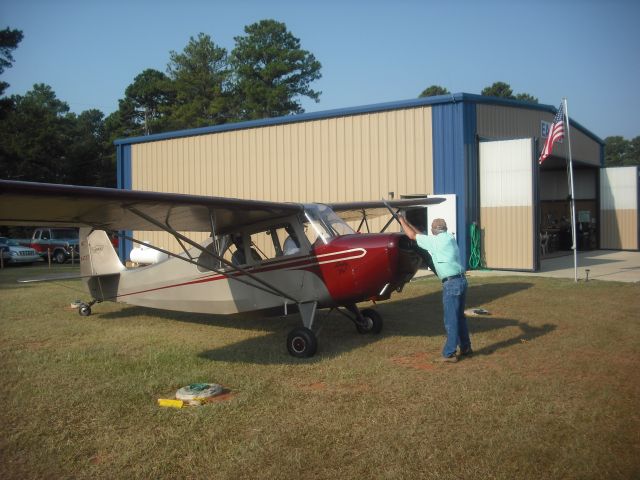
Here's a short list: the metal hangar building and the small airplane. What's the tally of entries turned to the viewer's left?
0

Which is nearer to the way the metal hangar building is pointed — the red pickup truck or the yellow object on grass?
the yellow object on grass

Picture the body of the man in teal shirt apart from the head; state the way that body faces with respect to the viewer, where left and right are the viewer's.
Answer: facing away from the viewer and to the left of the viewer

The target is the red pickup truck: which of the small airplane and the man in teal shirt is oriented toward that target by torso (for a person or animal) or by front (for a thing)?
the man in teal shirt

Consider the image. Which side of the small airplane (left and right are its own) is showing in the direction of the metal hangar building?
left

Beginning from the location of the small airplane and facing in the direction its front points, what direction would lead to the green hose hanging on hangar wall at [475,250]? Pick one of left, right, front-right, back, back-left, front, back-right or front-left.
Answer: left

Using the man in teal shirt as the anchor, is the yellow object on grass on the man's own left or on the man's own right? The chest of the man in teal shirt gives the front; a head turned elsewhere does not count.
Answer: on the man's own left

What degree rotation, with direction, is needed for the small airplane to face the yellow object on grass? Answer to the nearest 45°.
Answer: approximately 90° to its right

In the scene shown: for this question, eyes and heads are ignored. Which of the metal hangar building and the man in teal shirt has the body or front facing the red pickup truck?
the man in teal shirt

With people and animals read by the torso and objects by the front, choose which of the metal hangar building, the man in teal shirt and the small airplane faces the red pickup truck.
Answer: the man in teal shirt

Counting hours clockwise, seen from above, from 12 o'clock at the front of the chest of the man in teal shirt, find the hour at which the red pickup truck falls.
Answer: The red pickup truck is roughly at 12 o'clock from the man in teal shirt.

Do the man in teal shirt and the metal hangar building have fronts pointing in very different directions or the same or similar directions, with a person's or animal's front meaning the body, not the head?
very different directions

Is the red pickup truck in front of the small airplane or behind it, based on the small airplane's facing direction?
behind

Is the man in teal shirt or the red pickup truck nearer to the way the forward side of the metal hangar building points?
the man in teal shirt

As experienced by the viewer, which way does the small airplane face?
facing the viewer and to the right of the viewer
